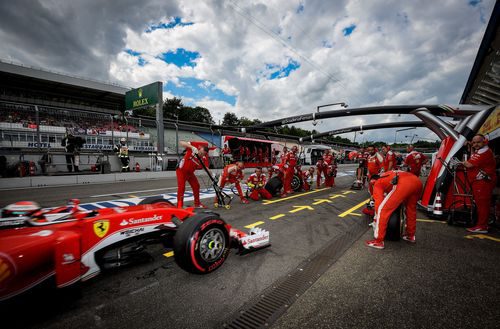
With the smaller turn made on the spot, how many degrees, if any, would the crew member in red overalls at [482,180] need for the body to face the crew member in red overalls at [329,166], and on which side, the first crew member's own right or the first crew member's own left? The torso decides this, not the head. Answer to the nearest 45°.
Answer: approximately 45° to the first crew member's own right

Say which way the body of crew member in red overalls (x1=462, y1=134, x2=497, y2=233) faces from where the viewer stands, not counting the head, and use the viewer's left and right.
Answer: facing to the left of the viewer

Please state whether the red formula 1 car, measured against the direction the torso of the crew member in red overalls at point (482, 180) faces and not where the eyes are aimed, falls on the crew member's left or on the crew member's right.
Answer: on the crew member's left

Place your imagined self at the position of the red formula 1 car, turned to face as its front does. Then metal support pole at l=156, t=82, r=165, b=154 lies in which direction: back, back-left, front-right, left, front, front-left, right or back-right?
front-left

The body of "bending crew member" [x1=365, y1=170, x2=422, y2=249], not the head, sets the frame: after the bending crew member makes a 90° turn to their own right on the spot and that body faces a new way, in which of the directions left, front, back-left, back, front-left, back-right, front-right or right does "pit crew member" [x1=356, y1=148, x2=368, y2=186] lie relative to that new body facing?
front-left

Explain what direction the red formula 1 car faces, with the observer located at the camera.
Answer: facing away from the viewer and to the right of the viewer

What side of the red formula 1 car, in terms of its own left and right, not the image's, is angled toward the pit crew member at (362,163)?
front

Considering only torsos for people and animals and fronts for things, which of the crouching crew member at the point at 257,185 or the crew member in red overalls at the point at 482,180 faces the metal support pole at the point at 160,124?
the crew member in red overalls
